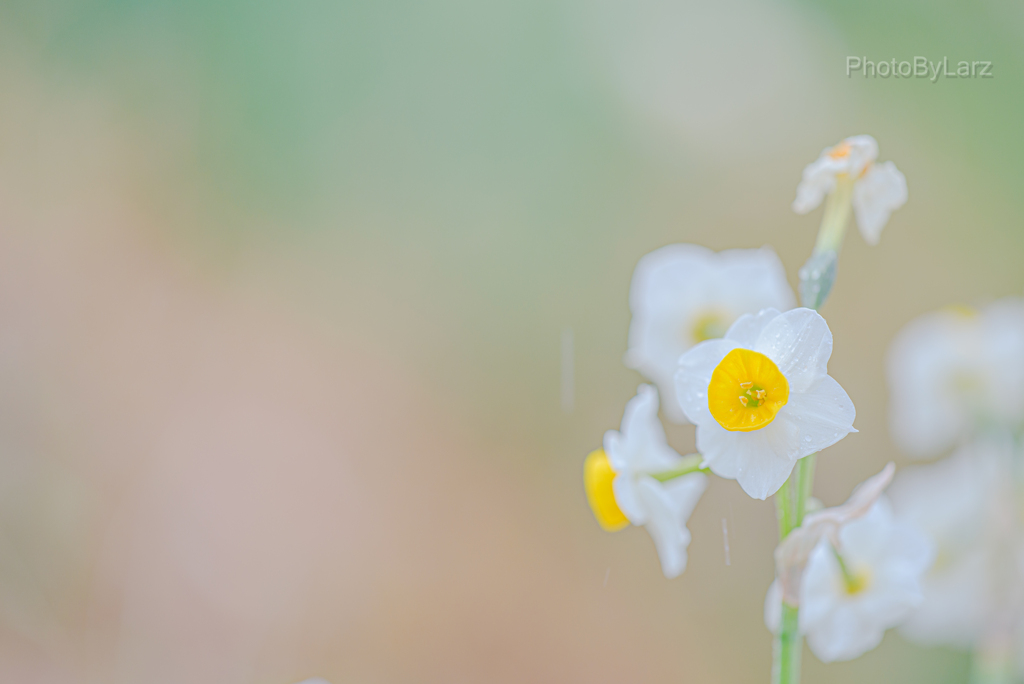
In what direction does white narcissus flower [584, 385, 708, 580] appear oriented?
to the viewer's left

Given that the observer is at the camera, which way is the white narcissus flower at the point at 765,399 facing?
facing the viewer

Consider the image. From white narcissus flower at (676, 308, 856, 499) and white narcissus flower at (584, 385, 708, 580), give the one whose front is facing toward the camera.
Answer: white narcissus flower at (676, 308, 856, 499)

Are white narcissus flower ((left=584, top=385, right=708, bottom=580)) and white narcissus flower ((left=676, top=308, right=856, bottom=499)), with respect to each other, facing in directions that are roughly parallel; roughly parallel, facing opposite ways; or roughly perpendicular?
roughly perpendicular

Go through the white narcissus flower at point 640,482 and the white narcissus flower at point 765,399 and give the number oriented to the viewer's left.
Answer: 1
